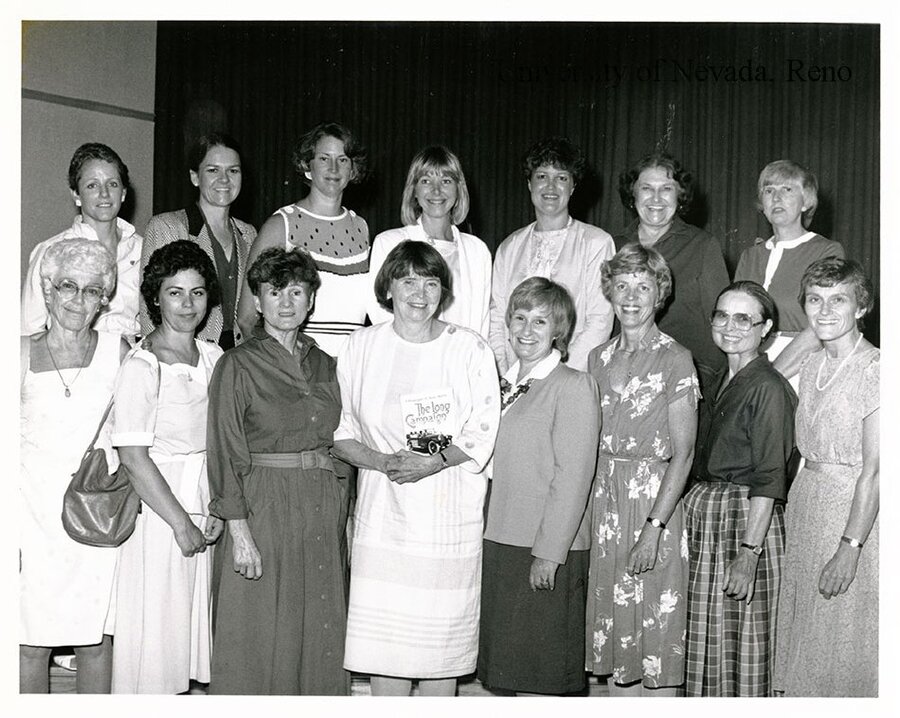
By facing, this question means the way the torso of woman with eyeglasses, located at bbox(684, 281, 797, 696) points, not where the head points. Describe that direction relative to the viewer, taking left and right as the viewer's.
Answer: facing the viewer and to the left of the viewer

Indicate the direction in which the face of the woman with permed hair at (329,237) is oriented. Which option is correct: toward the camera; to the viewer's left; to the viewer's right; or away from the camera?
toward the camera

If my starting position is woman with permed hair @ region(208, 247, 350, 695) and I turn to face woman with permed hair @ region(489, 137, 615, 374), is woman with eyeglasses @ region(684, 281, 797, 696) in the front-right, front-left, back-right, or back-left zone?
front-right

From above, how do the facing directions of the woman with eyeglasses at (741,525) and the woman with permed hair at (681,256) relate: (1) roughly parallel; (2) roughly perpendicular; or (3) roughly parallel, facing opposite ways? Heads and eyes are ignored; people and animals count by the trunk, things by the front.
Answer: roughly parallel

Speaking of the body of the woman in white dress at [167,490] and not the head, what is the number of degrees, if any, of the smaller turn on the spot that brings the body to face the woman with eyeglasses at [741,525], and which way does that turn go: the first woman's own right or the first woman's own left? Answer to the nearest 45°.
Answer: approximately 45° to the first woman's own left

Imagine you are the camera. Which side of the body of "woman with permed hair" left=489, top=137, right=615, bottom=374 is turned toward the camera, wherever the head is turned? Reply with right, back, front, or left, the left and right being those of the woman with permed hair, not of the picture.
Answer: front

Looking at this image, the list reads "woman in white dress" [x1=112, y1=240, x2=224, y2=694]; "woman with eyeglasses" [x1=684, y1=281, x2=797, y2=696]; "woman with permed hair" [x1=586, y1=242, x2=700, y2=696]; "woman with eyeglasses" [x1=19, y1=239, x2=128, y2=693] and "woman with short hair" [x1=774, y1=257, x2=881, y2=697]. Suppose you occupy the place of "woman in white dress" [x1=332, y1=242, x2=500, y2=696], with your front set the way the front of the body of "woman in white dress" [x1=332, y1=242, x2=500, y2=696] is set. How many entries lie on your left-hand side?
3

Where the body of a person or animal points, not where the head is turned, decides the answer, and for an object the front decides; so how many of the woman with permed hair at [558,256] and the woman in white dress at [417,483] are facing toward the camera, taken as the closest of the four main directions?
2

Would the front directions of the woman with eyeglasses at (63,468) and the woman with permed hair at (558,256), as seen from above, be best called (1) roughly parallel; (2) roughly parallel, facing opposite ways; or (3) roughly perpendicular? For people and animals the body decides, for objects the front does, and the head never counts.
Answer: roughly parallel

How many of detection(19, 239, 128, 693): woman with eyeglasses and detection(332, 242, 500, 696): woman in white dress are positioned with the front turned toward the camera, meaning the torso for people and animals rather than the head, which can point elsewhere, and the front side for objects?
2

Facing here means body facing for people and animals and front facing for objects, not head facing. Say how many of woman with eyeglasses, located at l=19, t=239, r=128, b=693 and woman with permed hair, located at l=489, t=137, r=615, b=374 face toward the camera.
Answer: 2

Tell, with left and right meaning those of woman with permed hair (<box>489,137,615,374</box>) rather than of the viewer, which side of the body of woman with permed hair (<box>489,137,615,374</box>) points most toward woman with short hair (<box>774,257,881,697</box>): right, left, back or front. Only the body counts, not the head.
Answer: left

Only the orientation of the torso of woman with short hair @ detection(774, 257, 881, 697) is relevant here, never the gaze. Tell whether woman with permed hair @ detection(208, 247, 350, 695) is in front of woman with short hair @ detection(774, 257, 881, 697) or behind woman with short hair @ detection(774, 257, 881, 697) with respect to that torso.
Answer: in front

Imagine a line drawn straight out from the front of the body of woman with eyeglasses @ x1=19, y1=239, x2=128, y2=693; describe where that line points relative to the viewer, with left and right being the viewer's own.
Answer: facing the viewer

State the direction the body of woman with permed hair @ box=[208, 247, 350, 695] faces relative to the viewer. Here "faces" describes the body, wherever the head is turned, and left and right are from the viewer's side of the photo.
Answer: facing the viewer and to the right of the viewer

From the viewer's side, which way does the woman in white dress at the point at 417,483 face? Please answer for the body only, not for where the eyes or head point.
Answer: toward the camera

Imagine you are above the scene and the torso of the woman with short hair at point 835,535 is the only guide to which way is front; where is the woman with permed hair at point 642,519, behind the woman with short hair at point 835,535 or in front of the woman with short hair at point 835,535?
in front
